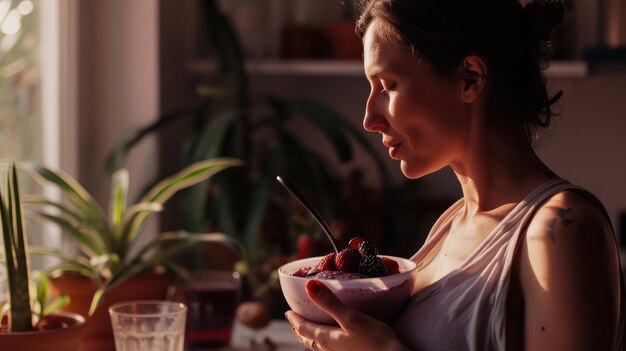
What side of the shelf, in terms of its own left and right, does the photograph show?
front

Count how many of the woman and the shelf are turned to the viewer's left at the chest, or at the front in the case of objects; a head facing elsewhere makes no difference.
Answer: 1

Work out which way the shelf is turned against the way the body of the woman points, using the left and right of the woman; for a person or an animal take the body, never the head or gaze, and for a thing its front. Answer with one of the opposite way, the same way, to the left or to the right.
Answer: to the left

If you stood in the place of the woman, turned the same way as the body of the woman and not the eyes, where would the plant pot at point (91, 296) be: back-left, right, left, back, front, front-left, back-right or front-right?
front-right

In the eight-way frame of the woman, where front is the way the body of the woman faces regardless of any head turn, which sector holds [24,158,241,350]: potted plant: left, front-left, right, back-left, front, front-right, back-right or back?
front-right

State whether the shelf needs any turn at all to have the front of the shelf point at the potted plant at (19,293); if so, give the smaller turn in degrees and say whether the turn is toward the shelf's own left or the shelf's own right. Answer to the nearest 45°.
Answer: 0° — it already faces it

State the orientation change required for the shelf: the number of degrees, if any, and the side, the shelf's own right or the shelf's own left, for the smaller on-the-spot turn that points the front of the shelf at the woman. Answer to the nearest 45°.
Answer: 0° — it already faces them

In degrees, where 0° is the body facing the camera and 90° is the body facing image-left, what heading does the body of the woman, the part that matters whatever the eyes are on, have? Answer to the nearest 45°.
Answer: approximately 90°

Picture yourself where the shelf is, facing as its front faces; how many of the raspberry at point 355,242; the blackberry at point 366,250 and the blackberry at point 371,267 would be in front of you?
3

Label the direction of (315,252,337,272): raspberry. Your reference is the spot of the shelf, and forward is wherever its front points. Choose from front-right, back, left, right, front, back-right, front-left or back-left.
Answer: front

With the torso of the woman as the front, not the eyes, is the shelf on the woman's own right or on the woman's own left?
on the woman's own right

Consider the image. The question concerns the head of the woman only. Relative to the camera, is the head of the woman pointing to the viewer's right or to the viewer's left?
to the viewer's left

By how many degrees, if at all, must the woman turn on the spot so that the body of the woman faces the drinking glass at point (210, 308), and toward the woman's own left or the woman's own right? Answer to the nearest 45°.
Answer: approximately 45° to the woman's own right

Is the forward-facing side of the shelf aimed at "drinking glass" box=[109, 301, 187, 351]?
yes

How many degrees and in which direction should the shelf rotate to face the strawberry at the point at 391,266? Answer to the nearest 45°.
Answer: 0° — it already faces it
